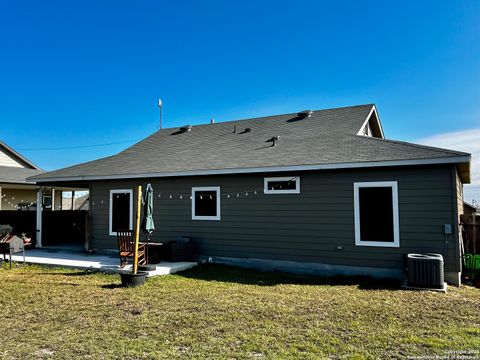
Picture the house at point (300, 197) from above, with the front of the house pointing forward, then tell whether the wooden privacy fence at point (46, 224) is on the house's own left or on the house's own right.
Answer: on the house's own left

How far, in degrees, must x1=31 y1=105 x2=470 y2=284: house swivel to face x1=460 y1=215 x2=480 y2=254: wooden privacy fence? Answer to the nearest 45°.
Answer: approximately 90° to its right

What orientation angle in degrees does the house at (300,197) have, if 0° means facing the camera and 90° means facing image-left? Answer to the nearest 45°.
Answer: approximately 180°

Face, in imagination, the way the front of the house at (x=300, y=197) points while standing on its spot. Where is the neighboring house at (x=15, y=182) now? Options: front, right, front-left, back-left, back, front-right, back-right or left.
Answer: front-left

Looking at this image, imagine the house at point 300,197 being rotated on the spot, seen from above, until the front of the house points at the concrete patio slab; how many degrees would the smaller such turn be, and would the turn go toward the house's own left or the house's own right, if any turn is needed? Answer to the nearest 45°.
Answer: approximately 90° to the house's own left

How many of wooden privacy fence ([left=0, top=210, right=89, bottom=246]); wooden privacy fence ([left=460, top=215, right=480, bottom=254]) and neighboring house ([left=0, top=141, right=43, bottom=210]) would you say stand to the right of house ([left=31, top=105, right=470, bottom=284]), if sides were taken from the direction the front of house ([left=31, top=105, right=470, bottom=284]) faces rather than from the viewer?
1
